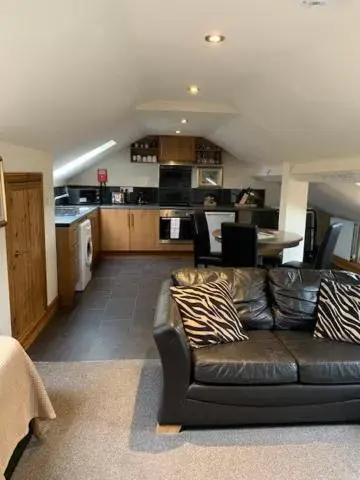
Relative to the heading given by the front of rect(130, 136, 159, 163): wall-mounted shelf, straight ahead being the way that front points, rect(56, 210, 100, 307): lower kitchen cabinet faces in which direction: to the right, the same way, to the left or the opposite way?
to the left

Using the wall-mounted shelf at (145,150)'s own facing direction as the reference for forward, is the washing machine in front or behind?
in front

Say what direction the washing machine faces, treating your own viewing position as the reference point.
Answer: facing to the right of the viewer

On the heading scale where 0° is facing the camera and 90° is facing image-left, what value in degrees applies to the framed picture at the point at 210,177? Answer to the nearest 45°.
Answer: approximately 0°

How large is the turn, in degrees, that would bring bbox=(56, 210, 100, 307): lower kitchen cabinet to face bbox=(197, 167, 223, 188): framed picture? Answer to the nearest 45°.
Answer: approximately 45° to its left

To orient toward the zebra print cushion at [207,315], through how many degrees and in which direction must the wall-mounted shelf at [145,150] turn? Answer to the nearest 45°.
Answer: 0° — it already faces it

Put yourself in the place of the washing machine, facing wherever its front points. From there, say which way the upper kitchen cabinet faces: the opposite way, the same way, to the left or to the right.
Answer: to the right

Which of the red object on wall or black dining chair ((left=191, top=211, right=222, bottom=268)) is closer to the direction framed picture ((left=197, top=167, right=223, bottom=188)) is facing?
the black dining chair

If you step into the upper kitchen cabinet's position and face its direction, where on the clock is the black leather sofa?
The black leather sofa is roughly at 12 o'clock from the upper kitchen cabinet.

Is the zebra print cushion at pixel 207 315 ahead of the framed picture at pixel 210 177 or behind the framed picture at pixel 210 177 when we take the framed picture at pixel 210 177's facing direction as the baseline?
ahead

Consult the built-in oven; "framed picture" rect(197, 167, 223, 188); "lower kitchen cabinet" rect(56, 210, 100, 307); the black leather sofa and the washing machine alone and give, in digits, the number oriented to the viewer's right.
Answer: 2

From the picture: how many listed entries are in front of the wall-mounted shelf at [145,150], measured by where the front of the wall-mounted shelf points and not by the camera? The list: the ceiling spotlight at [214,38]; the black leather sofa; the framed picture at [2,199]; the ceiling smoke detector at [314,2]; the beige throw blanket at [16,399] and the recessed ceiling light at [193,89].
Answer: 6
